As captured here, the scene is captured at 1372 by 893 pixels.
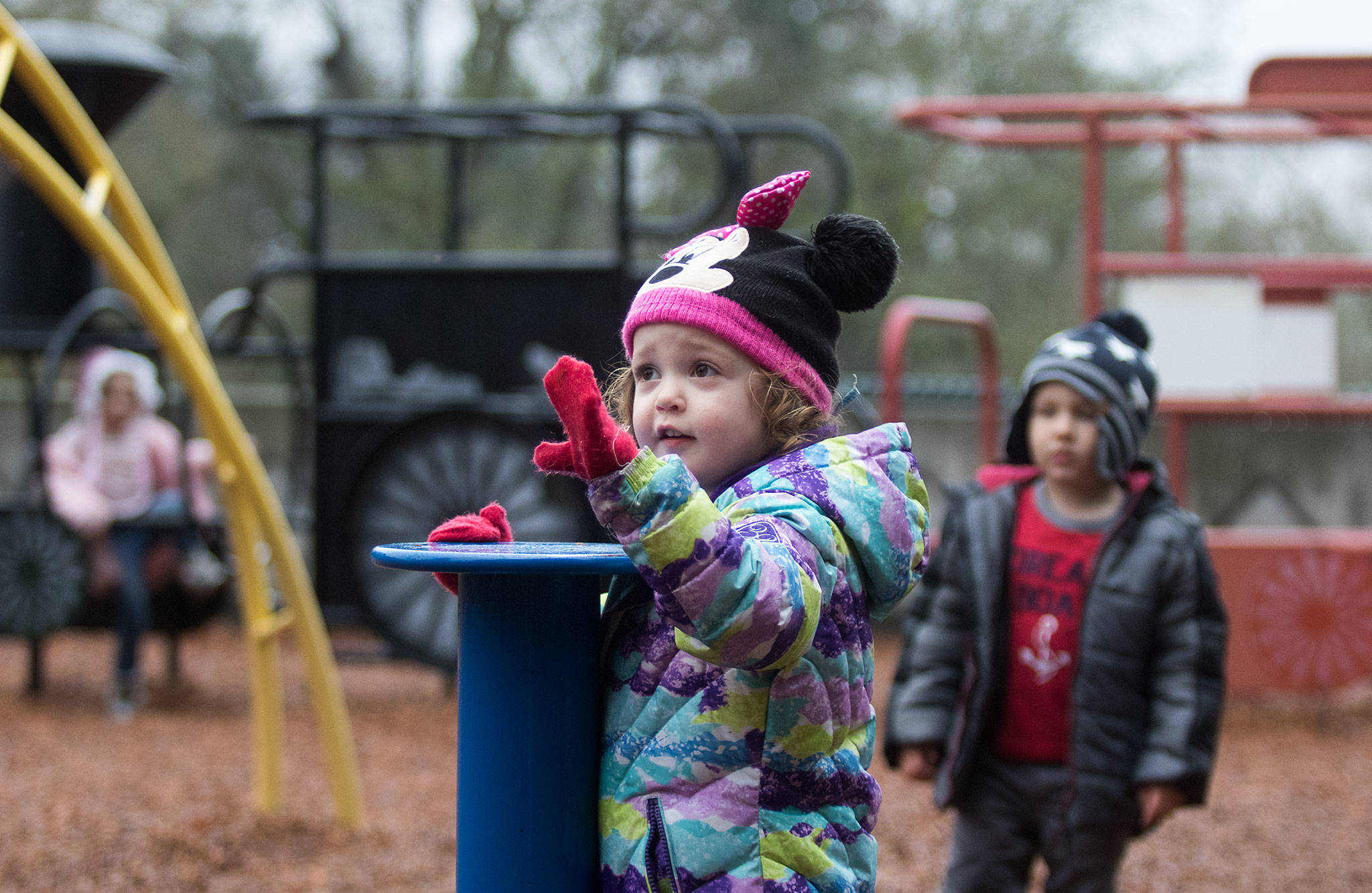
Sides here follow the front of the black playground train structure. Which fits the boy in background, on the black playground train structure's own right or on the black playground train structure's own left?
on the black playground train structure's own left

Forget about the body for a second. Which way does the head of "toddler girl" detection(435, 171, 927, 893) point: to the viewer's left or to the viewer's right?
to the viewer's left

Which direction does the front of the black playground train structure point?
to the viewer's left

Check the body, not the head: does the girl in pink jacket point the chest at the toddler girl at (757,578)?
yes

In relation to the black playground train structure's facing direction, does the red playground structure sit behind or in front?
behind

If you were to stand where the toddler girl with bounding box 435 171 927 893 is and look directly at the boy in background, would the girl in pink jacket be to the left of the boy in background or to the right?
left

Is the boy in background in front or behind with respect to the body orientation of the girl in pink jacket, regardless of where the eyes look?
in front
